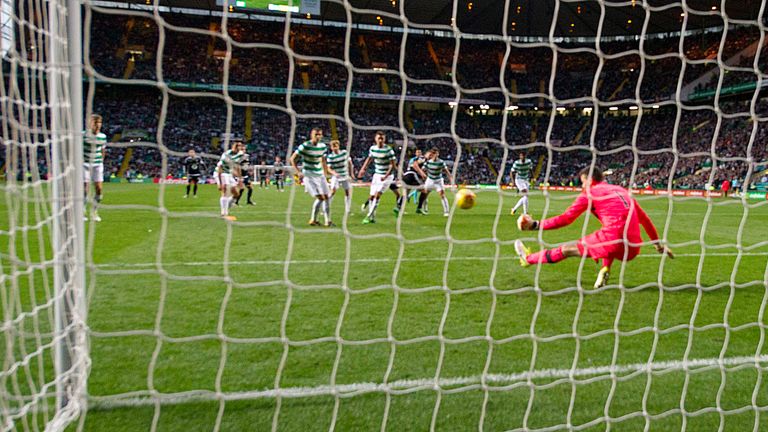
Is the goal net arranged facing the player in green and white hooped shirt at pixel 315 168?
yes

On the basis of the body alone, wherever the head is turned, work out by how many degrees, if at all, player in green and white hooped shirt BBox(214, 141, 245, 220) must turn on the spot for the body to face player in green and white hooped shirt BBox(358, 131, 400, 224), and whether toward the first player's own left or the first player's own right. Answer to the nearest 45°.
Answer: approximately 45° to the first player's own left

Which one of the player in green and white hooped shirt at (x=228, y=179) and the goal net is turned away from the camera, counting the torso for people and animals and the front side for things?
the goal net

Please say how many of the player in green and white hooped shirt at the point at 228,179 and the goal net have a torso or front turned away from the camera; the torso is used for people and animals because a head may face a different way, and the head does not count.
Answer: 1

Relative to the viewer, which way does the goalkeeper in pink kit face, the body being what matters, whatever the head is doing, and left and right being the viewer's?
facing away from the viewer and to the left of the viewer

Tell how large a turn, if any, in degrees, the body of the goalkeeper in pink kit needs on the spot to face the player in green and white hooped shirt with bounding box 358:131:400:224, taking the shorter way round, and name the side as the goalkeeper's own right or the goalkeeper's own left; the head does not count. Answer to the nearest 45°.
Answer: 0° — they already face them

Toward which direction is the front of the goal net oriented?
away from the camera
